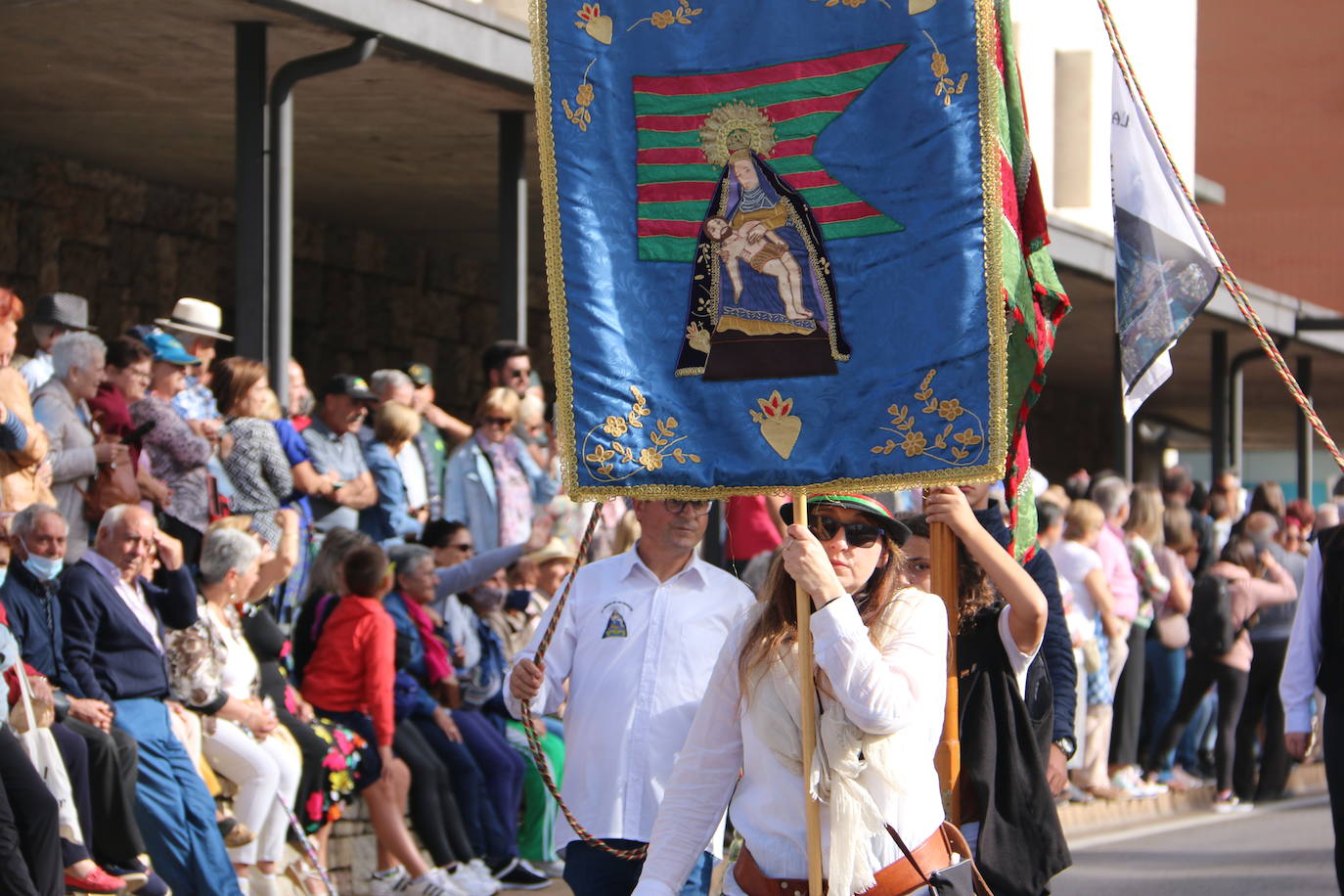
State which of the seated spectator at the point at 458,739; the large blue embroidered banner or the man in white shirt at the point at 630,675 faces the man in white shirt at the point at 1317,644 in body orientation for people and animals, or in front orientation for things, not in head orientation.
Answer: the seated spectator

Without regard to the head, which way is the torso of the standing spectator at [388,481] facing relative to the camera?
to the viewer's right

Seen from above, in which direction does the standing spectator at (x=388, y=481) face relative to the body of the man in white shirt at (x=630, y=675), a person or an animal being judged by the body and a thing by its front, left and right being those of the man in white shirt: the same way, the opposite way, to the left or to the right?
to the left

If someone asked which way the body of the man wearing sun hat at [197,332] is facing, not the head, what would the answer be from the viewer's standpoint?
to the viewer's right

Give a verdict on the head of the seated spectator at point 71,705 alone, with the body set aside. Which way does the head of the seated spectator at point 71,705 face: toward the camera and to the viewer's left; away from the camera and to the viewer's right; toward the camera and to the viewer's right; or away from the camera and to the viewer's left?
toward the camera and to the viewer's right

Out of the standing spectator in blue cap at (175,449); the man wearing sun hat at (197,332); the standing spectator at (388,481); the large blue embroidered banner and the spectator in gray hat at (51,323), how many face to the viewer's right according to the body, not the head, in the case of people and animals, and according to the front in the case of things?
4

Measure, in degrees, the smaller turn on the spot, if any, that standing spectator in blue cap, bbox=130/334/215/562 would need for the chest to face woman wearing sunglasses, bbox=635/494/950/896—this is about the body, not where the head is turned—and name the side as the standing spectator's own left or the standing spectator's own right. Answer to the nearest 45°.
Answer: approximately 90° to the standing spectator's own right

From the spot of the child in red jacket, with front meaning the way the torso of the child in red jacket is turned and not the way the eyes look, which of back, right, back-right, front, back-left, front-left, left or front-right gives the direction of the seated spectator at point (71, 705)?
back

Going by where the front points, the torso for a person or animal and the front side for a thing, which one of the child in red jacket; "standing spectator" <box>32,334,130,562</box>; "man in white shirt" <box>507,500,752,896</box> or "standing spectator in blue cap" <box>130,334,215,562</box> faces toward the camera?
the man in white shirt

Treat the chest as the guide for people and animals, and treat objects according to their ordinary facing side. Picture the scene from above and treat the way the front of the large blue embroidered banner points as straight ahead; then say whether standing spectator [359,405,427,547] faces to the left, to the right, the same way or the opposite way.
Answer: to the left

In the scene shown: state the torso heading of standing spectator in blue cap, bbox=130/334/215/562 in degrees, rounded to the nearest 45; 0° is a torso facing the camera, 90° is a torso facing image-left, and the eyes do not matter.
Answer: approximately 270°

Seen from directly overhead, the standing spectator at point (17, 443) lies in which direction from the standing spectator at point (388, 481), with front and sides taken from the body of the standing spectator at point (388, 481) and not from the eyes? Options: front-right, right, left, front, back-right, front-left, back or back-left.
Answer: back-right

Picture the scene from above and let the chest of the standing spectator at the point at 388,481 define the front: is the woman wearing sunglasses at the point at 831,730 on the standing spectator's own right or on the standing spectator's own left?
on the standing spectator's own right

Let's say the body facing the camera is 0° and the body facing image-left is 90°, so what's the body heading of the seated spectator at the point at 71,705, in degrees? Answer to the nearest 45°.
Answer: approximately 315°

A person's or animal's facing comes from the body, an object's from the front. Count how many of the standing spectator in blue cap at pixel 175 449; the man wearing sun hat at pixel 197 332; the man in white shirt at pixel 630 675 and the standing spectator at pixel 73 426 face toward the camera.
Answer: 1
